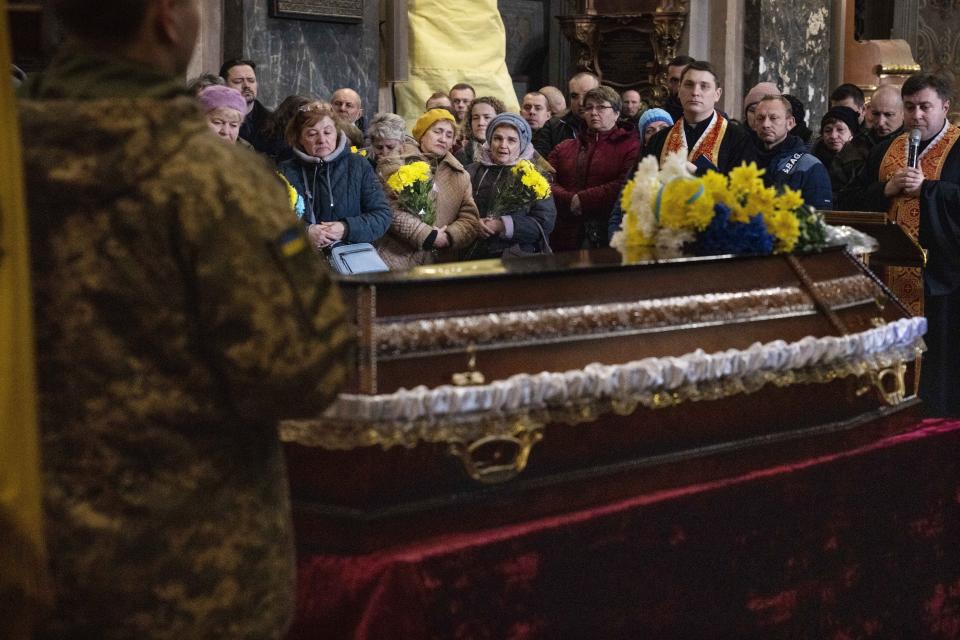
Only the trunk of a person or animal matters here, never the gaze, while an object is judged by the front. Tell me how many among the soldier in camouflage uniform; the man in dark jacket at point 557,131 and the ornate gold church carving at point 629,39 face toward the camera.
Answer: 2

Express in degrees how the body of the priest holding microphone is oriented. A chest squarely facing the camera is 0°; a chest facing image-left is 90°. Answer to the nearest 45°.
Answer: approximately 45°

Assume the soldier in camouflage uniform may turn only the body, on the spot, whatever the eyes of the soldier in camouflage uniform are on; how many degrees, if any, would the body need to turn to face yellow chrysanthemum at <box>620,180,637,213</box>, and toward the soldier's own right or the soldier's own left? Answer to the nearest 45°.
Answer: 0° — they already face it

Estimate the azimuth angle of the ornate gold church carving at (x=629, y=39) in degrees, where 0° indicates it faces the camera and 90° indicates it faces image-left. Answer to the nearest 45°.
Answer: approximately 0°

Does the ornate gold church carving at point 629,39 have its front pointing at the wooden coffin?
yes

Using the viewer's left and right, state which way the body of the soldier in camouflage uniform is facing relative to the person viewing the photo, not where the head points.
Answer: facing away from the viewer and to the right of the viewer

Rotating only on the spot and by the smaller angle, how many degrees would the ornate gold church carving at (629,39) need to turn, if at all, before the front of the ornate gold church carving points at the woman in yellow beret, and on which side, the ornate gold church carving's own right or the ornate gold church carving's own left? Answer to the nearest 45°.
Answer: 0° — it already faces them
